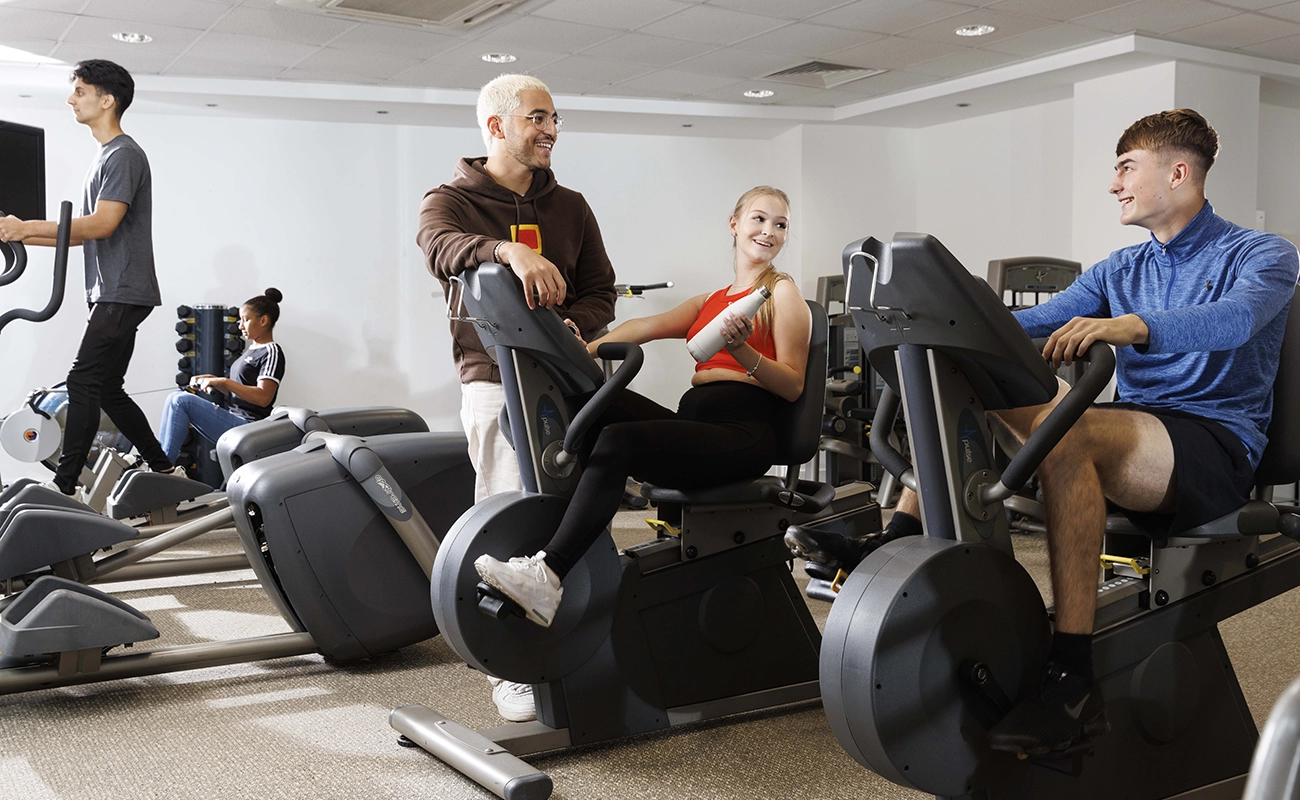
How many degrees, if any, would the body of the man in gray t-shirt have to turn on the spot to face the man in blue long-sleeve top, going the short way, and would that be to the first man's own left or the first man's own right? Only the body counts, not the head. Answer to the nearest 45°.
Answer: approximately 135° to the first man's own left

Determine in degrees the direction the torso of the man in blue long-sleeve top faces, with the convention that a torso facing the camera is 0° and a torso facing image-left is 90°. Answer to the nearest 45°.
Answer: approximately 45°

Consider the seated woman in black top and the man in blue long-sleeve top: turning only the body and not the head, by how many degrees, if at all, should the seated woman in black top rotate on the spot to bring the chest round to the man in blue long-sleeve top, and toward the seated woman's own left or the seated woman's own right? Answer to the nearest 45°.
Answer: approximately 90° to the seated woman's own left

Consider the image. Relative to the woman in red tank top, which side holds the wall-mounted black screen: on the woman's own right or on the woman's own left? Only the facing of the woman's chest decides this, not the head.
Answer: on the woman's own right

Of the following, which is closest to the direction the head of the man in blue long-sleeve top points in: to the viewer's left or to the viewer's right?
to the viewer's left

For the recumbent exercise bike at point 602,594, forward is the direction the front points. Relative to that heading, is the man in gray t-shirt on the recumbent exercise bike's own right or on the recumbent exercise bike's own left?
on the recumbent exercise bike's own right

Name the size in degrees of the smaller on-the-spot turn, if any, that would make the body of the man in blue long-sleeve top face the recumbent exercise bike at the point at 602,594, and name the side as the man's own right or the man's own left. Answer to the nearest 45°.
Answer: approximately 45° to the man's own right

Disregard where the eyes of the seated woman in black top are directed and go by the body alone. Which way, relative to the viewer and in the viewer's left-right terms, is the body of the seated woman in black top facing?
facing to the left of the viewer

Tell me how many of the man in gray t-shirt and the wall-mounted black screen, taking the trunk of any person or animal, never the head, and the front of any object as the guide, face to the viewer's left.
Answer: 1

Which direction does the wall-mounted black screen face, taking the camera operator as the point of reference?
facing the viewer and to the right of the viewer

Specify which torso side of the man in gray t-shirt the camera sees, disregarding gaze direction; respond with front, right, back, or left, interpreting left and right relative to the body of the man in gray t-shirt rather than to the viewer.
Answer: left

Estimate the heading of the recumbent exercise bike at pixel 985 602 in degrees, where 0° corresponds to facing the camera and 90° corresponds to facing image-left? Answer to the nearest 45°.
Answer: approximately 45°

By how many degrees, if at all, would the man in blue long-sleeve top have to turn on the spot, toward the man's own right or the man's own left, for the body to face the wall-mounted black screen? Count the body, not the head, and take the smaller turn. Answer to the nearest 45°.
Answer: approximately 45° to the man's own right

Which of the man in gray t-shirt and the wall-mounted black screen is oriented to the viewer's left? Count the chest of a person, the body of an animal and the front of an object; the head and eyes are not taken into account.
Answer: the man in gray t-shirt

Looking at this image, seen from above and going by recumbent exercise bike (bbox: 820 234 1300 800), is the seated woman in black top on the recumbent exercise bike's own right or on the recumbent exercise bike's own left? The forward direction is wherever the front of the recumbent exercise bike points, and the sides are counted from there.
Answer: on the recumbent exercise bike's own right

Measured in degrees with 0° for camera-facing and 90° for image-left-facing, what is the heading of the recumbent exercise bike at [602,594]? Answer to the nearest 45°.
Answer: approximately 45°
